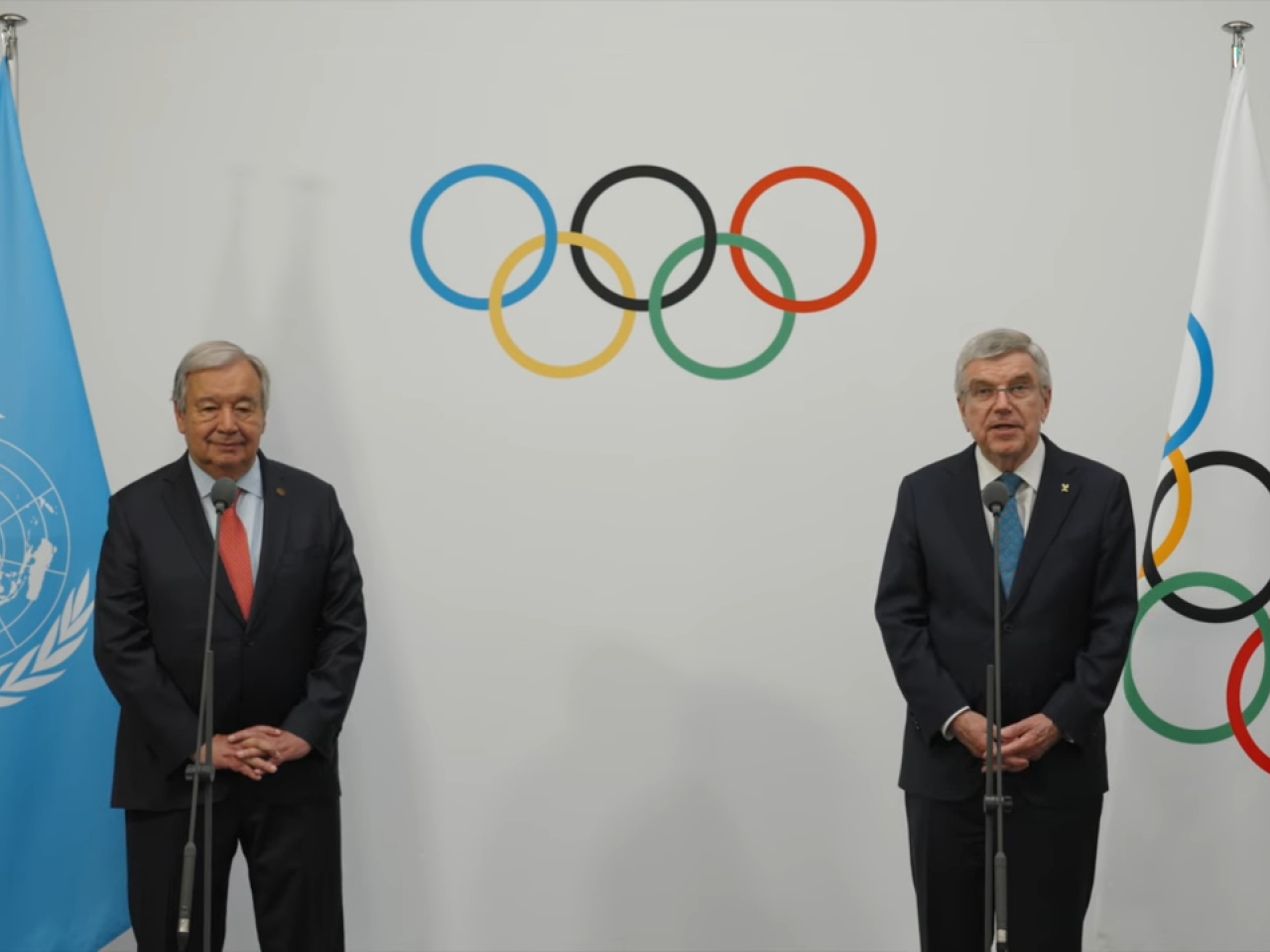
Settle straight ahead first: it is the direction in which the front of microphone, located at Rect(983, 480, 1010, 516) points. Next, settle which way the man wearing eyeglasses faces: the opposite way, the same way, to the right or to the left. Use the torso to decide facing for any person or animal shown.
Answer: the opposite way

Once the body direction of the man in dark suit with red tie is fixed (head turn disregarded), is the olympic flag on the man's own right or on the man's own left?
on the man's own left

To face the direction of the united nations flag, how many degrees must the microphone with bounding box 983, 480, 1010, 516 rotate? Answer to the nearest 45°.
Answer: approximately 90° to its left

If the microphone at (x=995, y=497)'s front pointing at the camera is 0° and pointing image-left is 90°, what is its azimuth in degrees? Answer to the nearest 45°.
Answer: approximately 180°

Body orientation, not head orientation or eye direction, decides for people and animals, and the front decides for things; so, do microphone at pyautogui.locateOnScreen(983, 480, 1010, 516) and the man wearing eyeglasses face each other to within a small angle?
yes

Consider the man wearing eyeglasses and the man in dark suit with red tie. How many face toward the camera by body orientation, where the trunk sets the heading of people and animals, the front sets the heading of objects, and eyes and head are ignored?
2

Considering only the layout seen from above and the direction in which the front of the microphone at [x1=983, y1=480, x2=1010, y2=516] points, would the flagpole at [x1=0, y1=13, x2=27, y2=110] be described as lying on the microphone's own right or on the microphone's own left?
on the microphone's own left

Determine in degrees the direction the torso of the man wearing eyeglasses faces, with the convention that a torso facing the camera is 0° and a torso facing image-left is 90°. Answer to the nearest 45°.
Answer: approximately 0°

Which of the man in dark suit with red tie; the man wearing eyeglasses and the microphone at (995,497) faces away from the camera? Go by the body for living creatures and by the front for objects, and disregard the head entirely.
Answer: the microphone

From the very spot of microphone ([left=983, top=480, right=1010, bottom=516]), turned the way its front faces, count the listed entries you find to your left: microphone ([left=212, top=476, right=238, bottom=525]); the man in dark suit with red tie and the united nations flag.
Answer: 3
